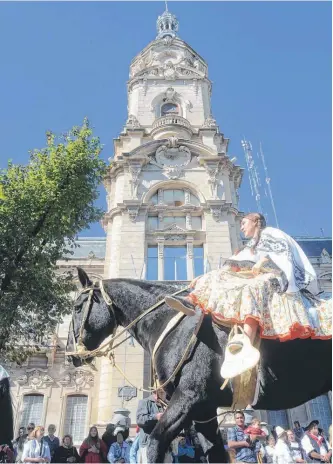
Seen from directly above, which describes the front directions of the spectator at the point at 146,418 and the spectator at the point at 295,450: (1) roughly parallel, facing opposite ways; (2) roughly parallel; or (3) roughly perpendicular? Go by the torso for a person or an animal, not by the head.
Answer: roughly perpendicular

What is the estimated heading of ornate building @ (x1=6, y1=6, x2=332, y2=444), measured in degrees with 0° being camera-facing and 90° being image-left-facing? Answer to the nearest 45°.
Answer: approximately 0°

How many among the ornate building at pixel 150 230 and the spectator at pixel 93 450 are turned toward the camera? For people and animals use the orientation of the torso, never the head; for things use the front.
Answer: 2

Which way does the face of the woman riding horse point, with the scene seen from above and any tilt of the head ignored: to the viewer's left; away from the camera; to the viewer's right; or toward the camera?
to the viewer's left

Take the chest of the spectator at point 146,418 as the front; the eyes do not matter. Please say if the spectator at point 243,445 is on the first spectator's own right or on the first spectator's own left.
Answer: on the first spectator's own left

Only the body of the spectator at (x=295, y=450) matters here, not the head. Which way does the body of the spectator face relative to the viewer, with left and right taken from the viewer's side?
facing the viewer and to the left of the viewer

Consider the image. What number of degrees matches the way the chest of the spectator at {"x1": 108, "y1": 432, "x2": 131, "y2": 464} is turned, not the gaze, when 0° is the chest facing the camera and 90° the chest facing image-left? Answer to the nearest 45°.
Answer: approximately 0°

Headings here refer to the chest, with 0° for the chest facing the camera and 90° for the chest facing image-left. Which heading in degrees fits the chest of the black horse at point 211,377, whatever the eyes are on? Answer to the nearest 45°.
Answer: approximately 90°

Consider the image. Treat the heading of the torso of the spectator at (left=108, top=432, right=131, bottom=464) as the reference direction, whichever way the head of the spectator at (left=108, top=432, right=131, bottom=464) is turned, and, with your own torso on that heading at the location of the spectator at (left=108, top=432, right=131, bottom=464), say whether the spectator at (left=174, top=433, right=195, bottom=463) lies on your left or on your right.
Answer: on your left
